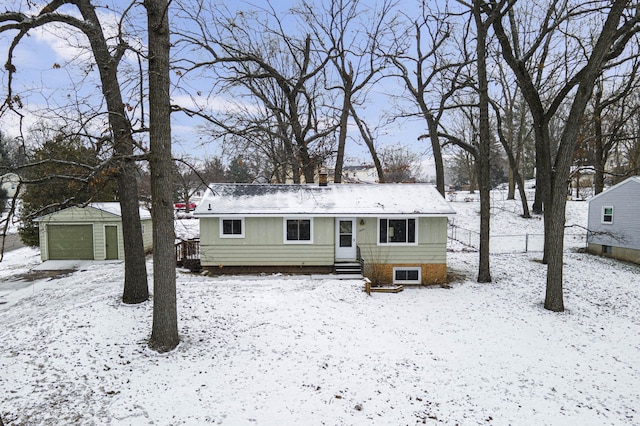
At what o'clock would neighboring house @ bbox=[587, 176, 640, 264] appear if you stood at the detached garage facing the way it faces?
The neighboring house is roughly at 10 o'clock from the detached garage.

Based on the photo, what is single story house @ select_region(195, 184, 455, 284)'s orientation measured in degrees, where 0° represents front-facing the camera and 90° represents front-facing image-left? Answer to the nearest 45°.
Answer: approximately 0°

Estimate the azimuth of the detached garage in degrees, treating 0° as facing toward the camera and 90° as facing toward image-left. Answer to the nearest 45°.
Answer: approximately 0°

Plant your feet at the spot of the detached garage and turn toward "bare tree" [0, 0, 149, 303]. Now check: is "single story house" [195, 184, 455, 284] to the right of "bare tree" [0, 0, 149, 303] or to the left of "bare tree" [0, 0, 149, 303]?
left

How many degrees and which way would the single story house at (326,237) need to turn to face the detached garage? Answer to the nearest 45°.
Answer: approximately 90° to its right

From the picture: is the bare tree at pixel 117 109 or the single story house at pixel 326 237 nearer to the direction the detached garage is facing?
the bare tree

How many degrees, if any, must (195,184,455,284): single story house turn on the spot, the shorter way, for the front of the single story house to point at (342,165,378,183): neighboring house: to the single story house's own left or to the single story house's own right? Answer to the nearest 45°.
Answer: approximately 180°

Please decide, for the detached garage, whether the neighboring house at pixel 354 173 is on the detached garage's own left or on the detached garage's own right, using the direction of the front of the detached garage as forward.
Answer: on the detached garage's own left

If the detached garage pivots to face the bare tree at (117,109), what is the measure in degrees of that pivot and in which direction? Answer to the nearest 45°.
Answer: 0° — it already faces it

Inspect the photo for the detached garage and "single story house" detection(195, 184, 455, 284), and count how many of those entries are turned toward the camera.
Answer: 2
